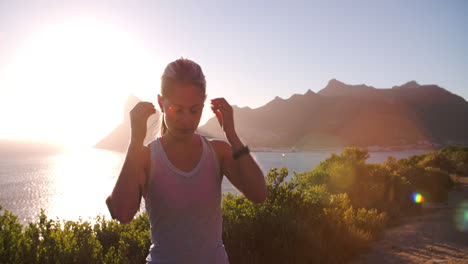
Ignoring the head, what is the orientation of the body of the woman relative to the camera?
toward the camera

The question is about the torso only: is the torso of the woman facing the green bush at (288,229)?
no

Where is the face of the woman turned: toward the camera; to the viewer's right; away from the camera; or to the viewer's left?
toward the camera
